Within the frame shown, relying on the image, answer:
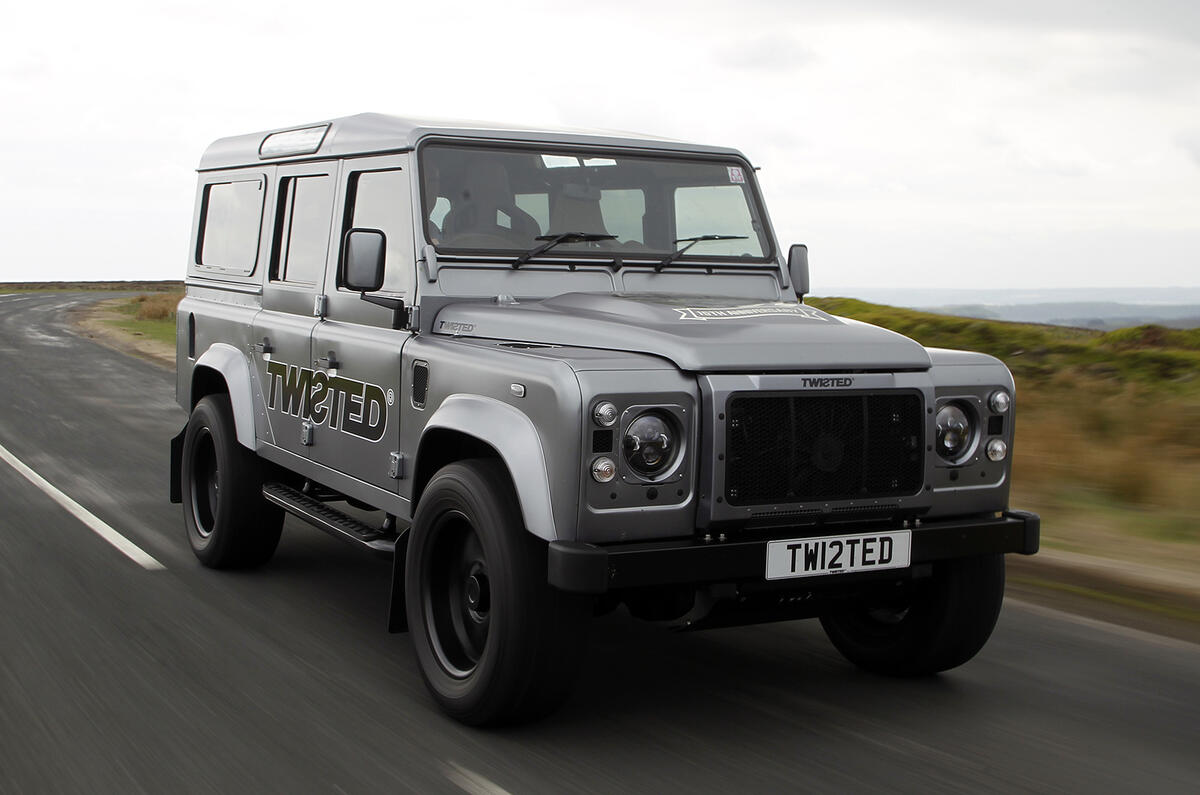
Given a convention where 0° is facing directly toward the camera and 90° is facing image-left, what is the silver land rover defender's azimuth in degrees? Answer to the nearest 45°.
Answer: approximately 315°
